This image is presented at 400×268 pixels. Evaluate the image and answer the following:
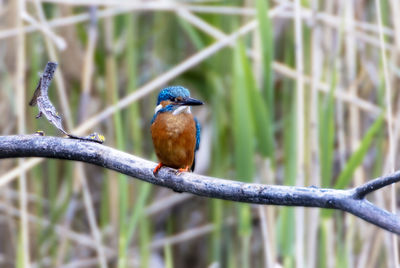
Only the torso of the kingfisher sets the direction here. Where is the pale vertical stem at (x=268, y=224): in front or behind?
behind

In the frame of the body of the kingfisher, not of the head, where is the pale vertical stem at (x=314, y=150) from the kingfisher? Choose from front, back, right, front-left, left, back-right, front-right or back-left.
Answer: back-left

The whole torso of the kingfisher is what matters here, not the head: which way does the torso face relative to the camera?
toward the camera

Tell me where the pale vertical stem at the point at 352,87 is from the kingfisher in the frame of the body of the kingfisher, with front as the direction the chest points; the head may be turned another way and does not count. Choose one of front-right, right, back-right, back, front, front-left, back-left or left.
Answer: back-left

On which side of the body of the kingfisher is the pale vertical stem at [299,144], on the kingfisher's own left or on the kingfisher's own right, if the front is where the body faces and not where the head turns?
on the kingfisher's own left
